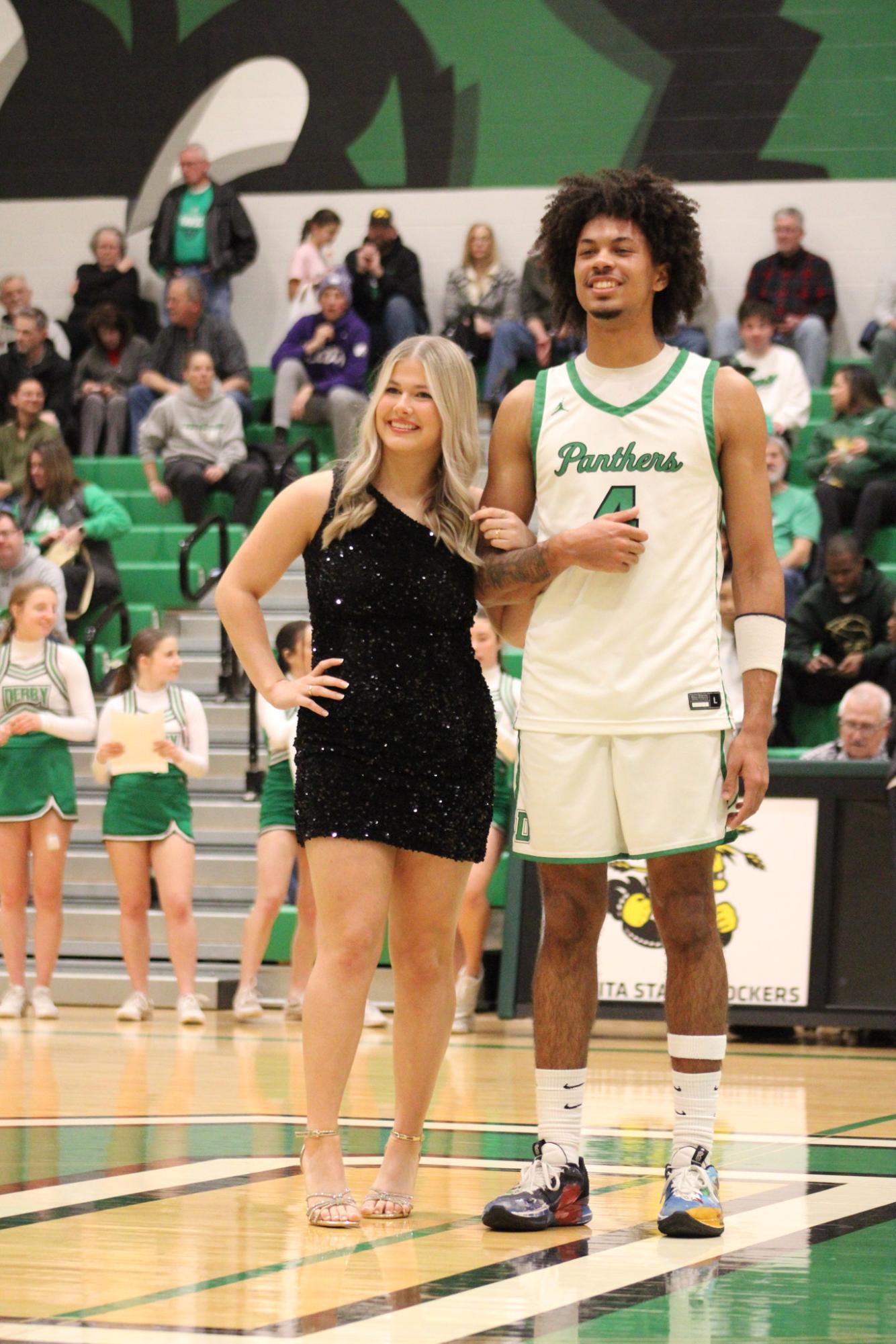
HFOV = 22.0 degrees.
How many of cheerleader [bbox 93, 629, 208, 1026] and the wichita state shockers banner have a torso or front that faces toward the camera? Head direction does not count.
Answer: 2

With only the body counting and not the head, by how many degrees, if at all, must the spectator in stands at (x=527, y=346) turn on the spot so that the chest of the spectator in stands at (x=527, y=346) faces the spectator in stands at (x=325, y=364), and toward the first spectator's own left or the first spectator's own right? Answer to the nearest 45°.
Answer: approximately 45° to the first spectator's own right

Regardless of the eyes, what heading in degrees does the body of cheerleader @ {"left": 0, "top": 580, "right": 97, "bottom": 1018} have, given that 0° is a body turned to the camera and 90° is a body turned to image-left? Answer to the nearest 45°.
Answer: approximately 0°

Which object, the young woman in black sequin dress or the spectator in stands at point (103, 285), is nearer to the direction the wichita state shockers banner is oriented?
the young woman in black sequin dress

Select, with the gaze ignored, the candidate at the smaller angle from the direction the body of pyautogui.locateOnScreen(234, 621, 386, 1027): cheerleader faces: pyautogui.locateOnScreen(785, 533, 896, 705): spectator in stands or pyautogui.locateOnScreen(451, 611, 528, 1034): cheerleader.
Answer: the cheerleader

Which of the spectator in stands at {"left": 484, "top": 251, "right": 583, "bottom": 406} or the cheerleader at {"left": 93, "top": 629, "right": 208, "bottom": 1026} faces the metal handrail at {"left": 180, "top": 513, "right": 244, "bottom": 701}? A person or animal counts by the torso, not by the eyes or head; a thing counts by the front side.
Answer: the spectator in stands

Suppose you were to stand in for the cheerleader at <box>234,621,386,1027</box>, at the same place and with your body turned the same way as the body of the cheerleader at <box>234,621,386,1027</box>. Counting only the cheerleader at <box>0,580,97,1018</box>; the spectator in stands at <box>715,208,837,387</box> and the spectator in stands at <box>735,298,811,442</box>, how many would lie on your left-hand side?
2

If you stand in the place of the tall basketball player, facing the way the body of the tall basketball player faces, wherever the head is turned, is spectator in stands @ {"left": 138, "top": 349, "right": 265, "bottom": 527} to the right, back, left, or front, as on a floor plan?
back

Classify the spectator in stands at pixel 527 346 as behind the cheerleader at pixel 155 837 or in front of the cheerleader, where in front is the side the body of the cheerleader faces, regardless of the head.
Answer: behind

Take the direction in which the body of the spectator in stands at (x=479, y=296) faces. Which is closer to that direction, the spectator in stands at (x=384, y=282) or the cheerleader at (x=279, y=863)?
the cheerleader

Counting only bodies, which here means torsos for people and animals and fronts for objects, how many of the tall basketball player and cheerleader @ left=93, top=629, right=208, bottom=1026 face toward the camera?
2
